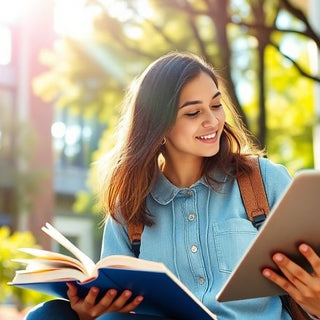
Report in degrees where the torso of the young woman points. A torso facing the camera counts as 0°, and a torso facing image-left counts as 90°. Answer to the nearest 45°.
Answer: approximately 0°

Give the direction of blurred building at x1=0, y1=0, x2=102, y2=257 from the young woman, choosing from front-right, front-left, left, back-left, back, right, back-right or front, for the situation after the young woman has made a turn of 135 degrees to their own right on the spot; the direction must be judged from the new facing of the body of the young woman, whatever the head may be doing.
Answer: front-right

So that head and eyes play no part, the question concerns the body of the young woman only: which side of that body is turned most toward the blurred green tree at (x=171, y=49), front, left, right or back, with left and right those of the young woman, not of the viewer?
back
